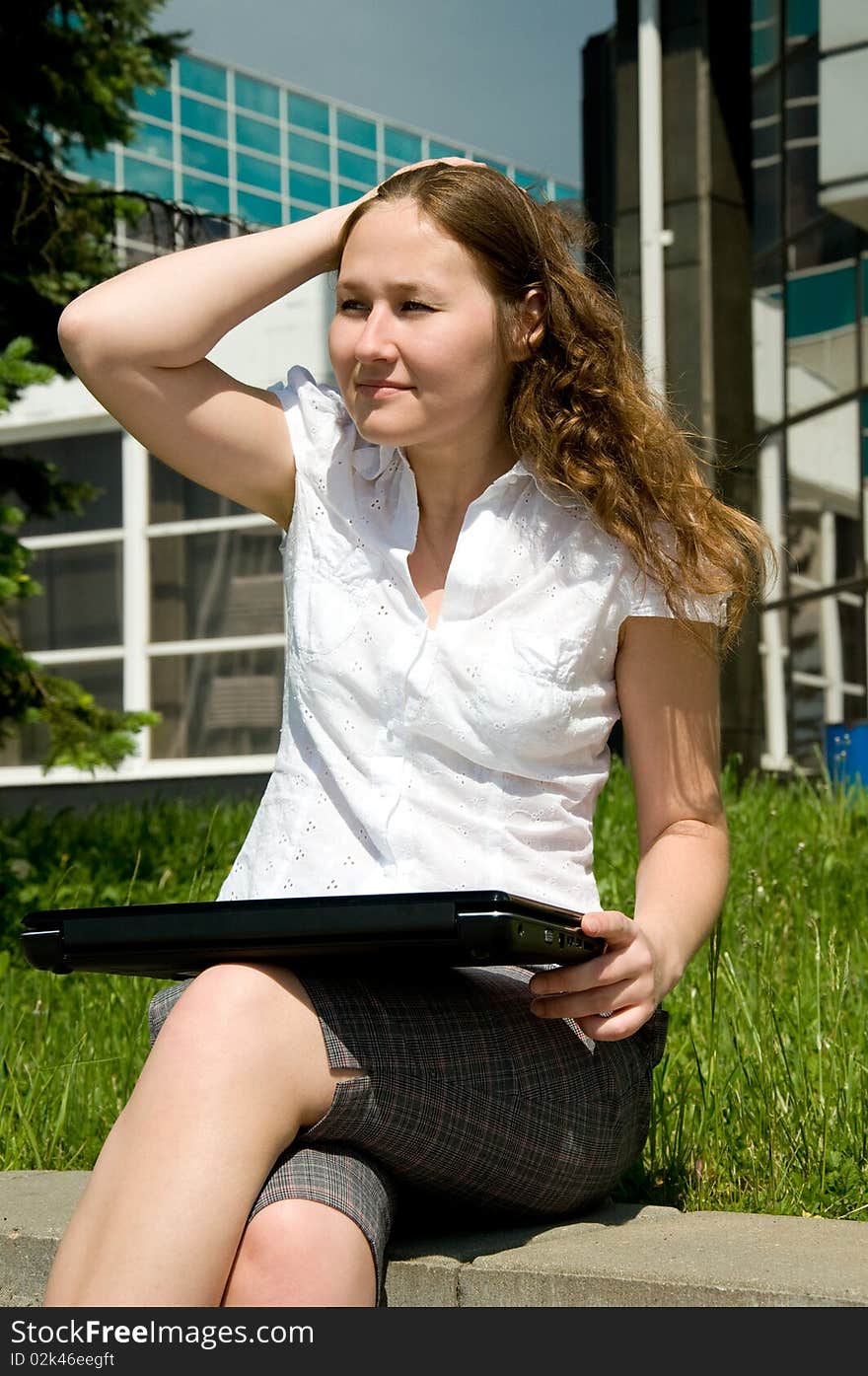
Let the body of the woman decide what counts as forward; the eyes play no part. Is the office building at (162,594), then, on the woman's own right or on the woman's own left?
on the woman's own right

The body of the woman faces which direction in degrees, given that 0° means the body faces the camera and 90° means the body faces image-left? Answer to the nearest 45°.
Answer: approximately 45°
